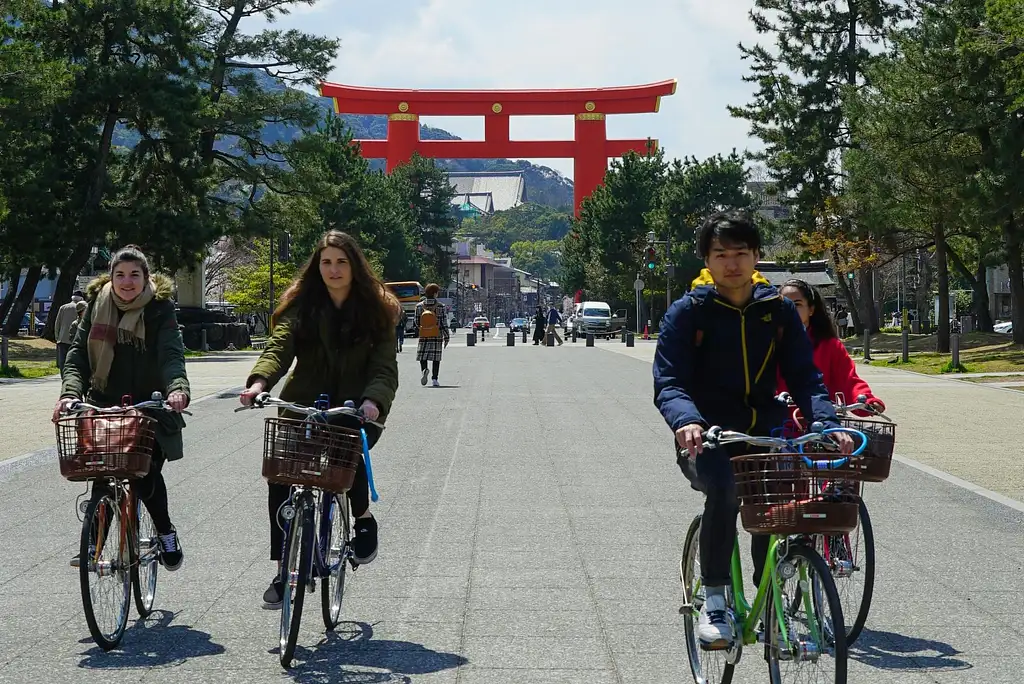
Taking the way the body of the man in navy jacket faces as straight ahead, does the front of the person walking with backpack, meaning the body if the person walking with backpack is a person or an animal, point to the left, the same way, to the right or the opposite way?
the opposite way

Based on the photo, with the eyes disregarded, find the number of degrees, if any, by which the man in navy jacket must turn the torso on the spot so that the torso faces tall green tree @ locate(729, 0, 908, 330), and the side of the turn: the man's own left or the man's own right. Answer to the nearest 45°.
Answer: approximately 180°

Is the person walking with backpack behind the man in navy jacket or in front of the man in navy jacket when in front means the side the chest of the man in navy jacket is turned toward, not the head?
behind

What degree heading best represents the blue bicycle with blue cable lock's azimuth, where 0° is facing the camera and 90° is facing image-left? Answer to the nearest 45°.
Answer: approximately 0°

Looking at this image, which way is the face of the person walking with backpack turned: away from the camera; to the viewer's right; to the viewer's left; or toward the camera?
away from the camera

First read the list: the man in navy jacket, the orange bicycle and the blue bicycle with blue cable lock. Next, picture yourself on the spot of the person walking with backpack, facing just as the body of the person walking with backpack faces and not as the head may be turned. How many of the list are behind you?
3

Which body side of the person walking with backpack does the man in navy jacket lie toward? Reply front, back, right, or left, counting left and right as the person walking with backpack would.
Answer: back

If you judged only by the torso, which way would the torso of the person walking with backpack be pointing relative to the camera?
away from the camera
